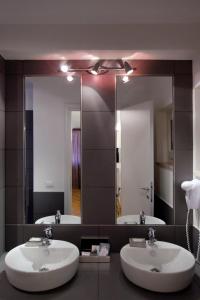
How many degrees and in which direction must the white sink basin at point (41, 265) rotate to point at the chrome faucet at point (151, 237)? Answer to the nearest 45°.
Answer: approximately 90° to its left

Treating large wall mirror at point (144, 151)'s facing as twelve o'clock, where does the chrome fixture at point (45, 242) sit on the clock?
The chrome fixture is roughly at 2 o'clock from the large wall mirror.

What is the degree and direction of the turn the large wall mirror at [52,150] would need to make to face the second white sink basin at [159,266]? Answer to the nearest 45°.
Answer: approximately 45° to its left

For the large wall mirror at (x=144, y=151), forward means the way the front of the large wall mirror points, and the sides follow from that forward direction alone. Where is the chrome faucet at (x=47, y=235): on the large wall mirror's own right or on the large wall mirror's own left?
on the large wall mirror's own right

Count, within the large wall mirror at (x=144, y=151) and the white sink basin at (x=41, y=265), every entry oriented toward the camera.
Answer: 2

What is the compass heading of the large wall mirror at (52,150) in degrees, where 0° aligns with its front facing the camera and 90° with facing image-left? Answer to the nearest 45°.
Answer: approximately 0°

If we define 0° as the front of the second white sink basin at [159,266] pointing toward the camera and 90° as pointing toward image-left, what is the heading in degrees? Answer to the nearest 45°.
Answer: approximately 0°

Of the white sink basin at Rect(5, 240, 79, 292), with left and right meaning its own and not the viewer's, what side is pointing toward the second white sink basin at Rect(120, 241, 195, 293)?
left
